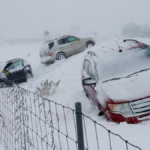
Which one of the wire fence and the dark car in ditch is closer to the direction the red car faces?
the wire fence

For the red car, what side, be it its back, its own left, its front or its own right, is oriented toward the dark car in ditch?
back

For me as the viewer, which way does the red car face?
facing the viewer and to the right of the viewer
